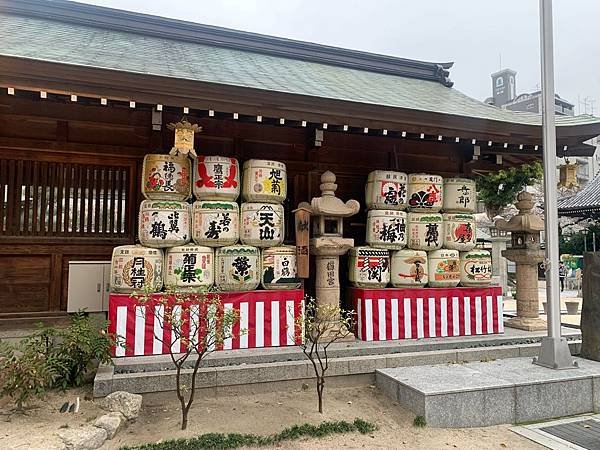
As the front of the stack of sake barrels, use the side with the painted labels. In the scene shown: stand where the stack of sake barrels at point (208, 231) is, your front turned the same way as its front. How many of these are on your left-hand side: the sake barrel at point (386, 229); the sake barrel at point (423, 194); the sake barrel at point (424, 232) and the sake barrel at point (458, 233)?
4

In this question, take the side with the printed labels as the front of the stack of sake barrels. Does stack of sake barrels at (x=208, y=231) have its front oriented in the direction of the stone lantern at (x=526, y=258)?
no

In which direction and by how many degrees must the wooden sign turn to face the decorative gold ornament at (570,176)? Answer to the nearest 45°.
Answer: approximately 90° to its left

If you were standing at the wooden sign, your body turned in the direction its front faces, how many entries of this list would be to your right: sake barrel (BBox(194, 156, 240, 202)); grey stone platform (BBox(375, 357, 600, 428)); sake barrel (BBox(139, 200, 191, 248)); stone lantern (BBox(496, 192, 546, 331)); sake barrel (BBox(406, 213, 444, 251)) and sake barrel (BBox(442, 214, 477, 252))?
2

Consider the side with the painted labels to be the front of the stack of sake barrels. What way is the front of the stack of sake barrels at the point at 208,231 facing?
toward the camera

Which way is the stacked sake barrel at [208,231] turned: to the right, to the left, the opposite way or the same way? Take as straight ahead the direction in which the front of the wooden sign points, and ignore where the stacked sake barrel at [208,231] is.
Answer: the same way

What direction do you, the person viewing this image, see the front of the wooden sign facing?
facing the viewer

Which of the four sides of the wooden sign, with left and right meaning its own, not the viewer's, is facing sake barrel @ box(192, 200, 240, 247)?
right

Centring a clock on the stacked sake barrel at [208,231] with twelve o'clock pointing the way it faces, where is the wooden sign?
The wooden sign is roughly at 9 o'clock from the stacked sake barrel.

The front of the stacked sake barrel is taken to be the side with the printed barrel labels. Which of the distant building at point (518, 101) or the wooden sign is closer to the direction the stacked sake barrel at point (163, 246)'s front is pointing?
the wooden sign

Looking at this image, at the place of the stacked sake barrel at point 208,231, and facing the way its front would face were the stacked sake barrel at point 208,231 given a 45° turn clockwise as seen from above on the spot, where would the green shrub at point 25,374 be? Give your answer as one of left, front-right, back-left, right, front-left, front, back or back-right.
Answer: front

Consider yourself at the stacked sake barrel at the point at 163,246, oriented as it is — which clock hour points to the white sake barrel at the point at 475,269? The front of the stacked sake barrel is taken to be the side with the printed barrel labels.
The white sake barrel is roughly at 9 o'clock from the stacked sake barrel.
